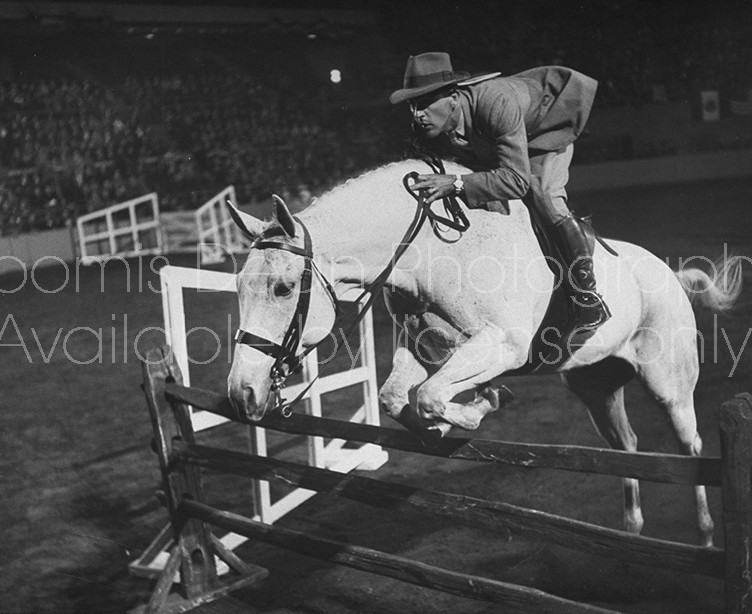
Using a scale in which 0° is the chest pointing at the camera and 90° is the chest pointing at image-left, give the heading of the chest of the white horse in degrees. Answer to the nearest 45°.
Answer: approximately 45°

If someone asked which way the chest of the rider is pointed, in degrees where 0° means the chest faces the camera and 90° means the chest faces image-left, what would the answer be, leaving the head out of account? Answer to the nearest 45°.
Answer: approximately 45°

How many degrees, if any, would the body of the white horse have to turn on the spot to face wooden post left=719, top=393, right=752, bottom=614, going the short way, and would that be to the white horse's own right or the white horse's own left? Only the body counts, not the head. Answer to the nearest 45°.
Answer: approximately 90° to the white horse's own left

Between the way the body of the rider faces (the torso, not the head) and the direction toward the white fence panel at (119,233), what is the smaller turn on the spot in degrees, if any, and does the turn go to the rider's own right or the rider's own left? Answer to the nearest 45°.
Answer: approximately 90° to the rider's own right

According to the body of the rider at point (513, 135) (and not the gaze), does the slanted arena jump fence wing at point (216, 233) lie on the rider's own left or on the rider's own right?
on the rider's own right

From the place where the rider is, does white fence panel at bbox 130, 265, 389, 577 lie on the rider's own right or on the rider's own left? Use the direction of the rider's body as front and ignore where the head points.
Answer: on the rider's own right

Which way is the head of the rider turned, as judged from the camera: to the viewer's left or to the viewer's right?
to the viewer's left

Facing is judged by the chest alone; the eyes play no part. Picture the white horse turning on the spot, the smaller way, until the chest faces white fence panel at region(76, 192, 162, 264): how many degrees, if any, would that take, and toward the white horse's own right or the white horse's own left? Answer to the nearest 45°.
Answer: approximately 90° to the white horse's own right
